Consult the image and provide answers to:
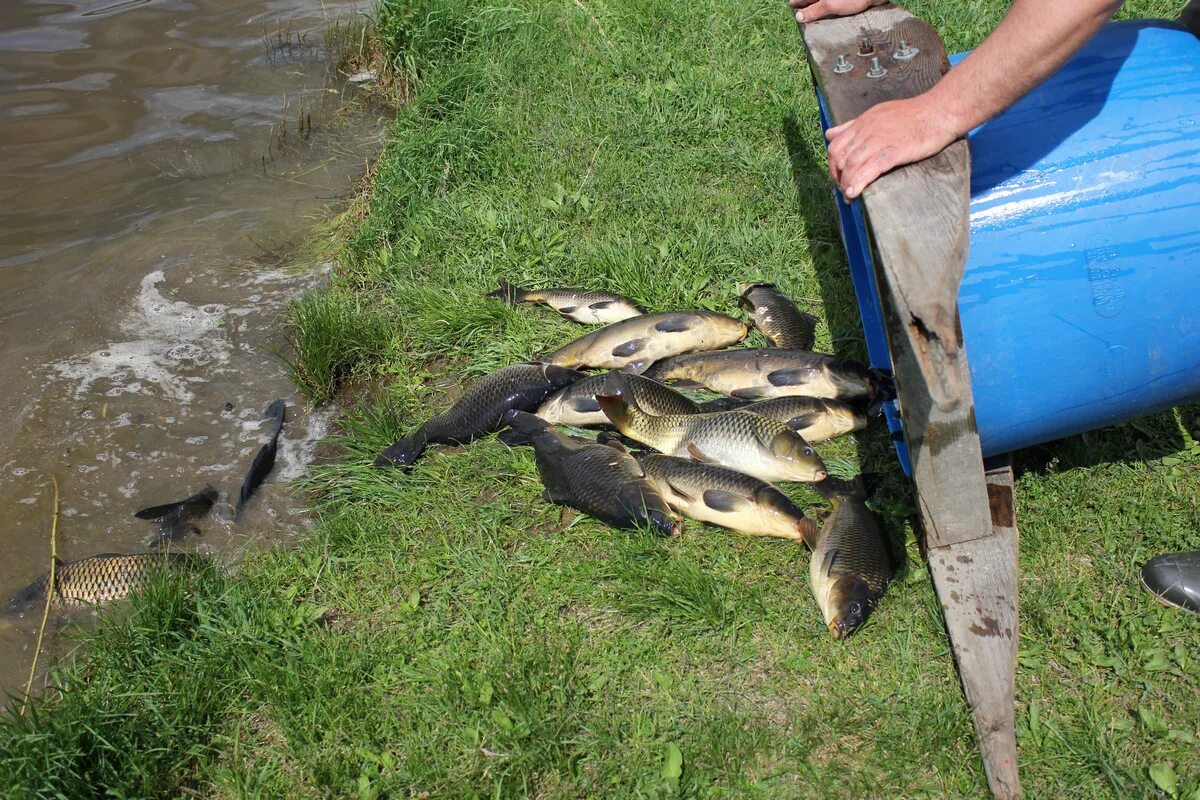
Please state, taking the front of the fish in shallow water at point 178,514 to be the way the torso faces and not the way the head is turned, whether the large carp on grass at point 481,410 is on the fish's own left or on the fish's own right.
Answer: on the fish's own right

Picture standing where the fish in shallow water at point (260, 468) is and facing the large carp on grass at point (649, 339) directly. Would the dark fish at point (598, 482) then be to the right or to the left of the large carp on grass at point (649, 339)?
right

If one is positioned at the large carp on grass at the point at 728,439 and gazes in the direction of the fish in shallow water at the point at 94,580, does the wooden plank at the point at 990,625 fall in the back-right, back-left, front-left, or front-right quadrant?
back-left

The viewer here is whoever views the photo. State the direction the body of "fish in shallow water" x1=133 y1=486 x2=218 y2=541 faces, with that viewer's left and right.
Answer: facing away from the viewer and to the right of the viewer
